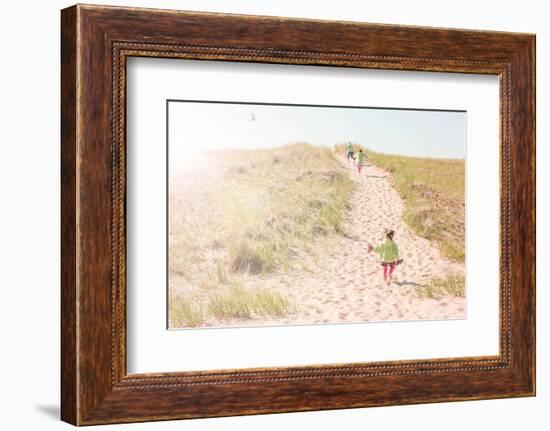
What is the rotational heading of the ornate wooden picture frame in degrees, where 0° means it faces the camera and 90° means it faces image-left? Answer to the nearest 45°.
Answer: approximately 315°
